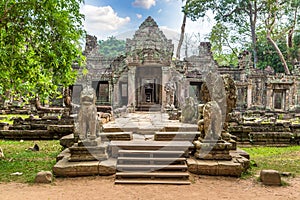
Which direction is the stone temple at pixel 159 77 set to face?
toward the camera

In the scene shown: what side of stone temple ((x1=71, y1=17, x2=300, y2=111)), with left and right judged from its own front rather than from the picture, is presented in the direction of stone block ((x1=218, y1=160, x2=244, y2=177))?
front

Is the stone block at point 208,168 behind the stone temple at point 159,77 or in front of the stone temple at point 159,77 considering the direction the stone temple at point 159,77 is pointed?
in front

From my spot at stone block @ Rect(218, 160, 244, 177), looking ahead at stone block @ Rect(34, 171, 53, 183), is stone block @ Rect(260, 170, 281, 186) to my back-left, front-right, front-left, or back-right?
back-left

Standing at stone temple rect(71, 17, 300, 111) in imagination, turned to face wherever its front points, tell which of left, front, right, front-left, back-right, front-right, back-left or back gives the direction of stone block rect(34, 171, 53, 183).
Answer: front

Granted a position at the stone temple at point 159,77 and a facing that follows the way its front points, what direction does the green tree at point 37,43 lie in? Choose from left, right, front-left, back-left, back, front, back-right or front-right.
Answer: front
